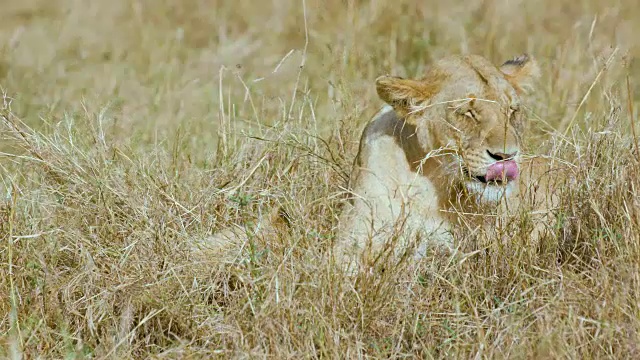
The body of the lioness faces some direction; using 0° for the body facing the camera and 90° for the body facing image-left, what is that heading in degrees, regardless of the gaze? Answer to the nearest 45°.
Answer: approximately 315°
